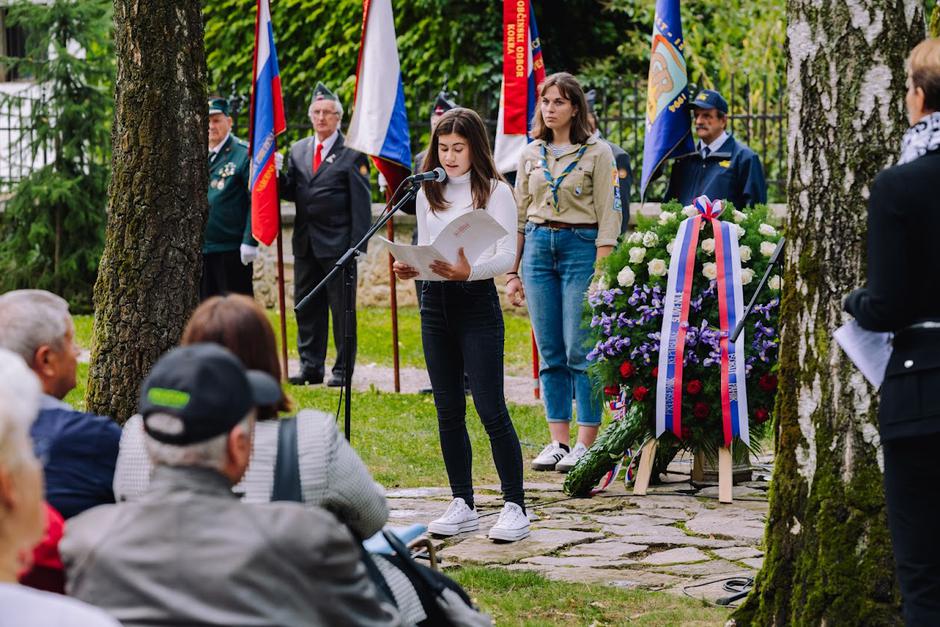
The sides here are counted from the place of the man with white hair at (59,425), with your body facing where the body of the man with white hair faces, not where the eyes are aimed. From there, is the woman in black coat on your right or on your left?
on your right

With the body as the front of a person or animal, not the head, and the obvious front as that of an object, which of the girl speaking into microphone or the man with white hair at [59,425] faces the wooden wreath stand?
the man with white hair

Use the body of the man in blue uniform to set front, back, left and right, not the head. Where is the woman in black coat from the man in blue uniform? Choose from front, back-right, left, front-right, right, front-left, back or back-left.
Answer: front-left

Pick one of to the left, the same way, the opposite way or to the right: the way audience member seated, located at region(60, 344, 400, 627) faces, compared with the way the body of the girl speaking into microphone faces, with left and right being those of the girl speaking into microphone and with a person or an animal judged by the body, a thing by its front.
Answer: the opposite way

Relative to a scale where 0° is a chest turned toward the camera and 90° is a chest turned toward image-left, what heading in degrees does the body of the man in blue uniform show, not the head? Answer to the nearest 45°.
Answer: approximately 45°

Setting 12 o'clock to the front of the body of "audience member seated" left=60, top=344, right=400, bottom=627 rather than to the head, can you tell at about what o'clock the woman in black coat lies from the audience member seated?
The woman in black coat is roughly at 1 o'clock from the audience member seated.

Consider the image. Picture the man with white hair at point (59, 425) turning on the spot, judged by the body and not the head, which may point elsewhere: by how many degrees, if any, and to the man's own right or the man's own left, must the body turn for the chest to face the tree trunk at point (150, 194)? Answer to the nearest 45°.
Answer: approximately 45° to the man's own left

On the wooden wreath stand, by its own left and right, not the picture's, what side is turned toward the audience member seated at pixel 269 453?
front

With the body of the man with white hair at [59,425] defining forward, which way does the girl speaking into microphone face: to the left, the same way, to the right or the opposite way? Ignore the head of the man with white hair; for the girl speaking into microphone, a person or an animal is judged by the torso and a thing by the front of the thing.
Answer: the opposite way

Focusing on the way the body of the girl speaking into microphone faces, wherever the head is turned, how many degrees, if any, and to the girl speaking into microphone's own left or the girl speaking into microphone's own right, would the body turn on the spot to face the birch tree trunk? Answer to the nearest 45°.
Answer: approximately 90° to the girl speaking into microphone's own left

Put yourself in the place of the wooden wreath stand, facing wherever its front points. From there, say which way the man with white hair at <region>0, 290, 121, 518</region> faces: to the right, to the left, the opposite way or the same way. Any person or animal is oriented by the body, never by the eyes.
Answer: the opposite way

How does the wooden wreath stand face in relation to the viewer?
toward the camera

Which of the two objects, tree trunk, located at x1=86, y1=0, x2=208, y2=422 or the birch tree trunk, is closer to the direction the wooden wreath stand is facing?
the birch tree trunk

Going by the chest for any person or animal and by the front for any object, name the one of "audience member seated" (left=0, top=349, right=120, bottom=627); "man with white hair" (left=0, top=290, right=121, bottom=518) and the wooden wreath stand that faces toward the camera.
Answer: the wooden wreath stand
